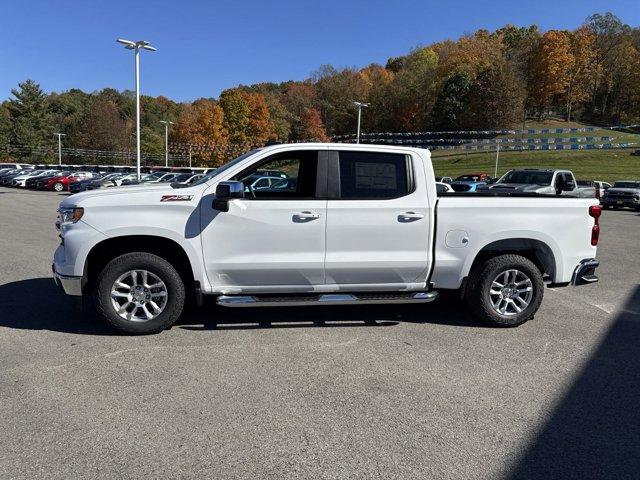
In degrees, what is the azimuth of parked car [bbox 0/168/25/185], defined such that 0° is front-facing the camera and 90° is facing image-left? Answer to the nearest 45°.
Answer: approximately 45°

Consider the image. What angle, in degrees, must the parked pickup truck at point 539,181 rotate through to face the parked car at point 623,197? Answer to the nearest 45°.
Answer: approximately 135° to its right

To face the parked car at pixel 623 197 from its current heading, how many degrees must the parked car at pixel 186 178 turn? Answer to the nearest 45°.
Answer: approximately 135° to its left

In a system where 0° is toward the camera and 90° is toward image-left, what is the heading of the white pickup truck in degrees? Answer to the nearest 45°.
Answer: approximately 90°

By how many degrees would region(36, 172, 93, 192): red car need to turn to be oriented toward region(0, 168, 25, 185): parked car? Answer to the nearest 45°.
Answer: approximately 90° to its right

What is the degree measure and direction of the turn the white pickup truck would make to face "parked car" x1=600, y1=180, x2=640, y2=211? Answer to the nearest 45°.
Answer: approximately 135° to its right

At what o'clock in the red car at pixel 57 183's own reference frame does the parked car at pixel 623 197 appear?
The parked car is roughly at 9 o'clock from the red car.

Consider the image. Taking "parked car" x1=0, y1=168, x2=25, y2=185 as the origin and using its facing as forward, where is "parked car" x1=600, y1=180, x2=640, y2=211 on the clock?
"parked car" x1=600, y1=180, x2=640, y2=211 is roughly at 9 o'clock from "parked car" x1=0, y1=168, x2=25, y2=185.

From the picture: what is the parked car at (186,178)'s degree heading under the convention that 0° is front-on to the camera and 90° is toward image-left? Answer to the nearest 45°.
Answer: approximately 45°

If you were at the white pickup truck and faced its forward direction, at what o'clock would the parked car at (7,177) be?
The parked car is roughly at 2 o'clock from the white pickup truck.

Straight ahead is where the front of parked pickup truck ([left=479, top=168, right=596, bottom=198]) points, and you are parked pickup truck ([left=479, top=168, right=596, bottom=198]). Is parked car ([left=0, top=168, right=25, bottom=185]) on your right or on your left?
on your right

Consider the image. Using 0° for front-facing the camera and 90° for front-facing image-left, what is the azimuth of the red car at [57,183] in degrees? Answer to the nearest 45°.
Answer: approximately 45°
